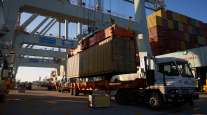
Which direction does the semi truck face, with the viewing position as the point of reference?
facing the viewer and to the right of the viewer
